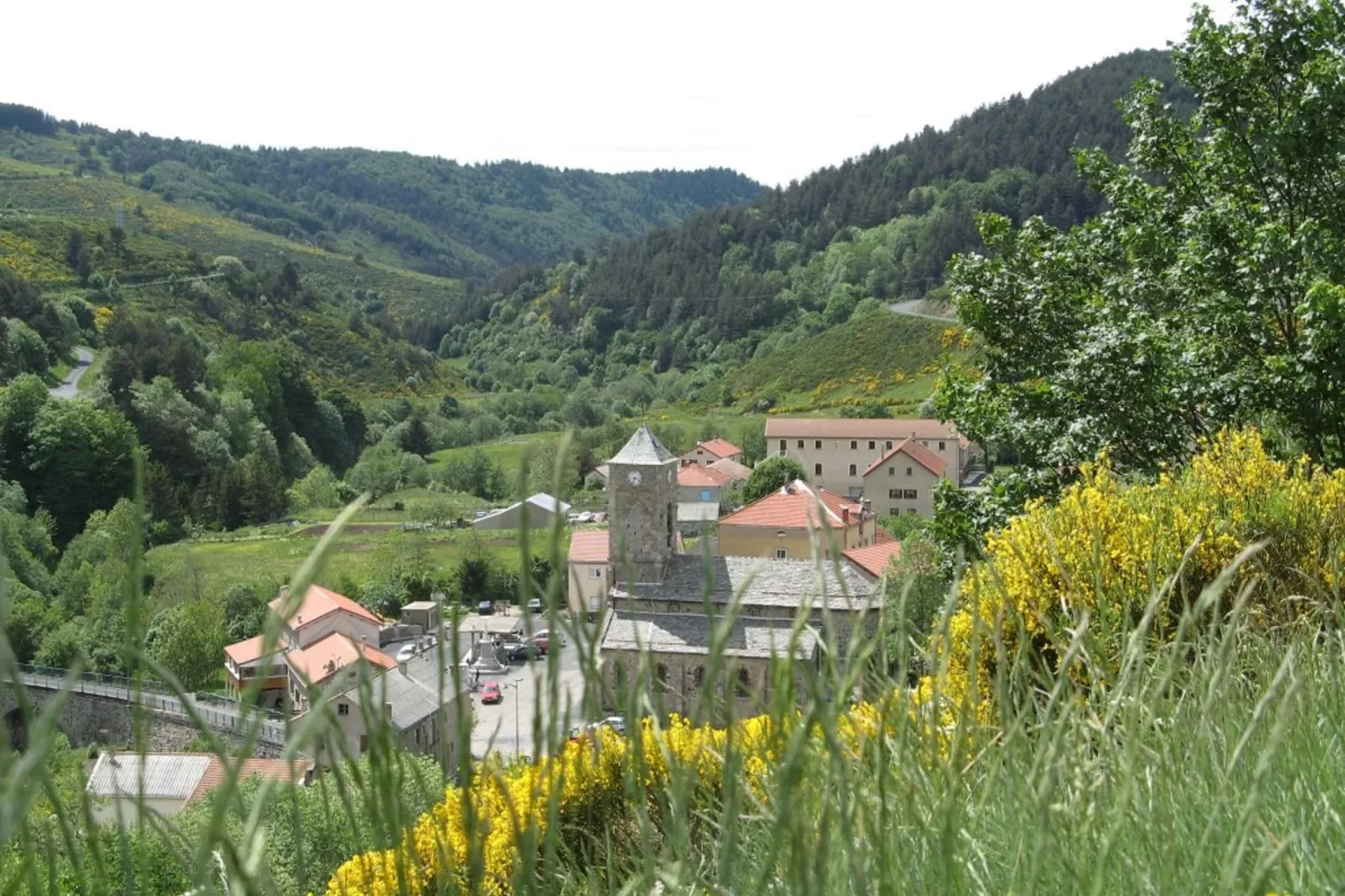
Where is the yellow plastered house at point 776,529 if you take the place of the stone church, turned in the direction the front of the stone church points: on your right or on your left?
on your right

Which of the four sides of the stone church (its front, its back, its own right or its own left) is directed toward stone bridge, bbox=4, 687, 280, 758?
front

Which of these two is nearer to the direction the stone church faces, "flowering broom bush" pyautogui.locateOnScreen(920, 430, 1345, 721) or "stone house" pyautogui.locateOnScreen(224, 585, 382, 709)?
the stone house

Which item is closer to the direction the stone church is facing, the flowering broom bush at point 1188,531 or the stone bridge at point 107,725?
the stone bridge

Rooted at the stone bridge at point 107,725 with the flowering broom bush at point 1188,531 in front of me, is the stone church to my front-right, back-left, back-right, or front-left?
front-left

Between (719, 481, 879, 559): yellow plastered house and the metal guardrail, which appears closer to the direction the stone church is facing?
the metal guardrail

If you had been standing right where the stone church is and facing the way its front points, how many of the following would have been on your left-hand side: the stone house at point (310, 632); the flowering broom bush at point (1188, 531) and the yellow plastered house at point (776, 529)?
1

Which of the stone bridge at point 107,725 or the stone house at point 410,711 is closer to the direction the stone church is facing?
the stone bridge

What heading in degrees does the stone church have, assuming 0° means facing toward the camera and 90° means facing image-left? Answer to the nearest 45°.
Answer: approximately 90°

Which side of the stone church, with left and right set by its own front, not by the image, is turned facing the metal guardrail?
front

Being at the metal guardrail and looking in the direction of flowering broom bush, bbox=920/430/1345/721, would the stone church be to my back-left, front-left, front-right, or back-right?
front-left

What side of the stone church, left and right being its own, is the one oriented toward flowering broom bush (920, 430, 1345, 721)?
left

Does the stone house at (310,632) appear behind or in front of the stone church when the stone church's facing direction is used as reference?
in front
